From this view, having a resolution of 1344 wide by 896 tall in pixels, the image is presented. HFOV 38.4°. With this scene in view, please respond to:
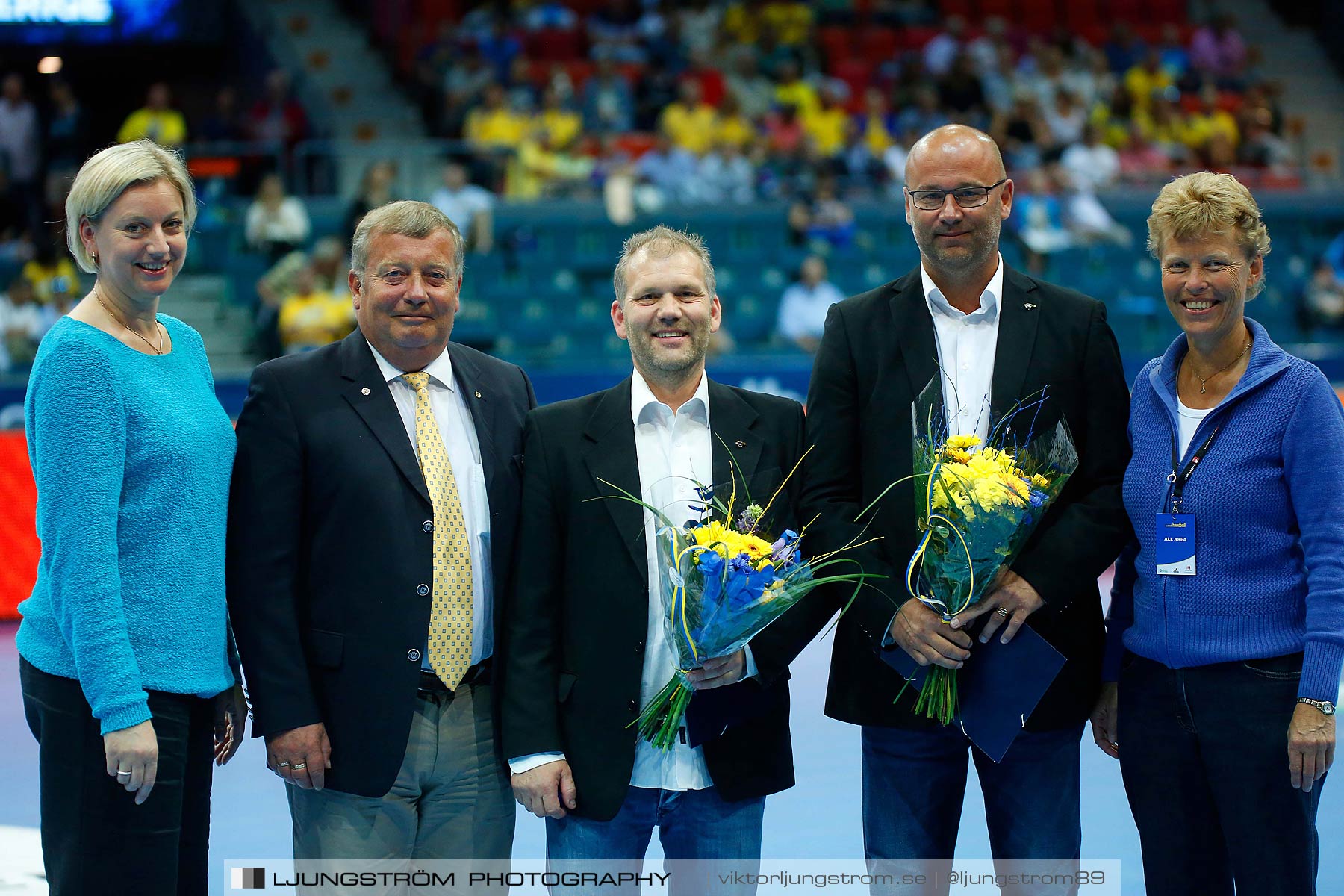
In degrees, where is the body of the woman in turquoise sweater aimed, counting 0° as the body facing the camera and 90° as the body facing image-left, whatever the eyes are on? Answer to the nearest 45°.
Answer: approximately 315°

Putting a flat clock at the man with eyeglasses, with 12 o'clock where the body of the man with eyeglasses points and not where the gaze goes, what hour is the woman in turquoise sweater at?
The woman in turquoise sweater is roughly at 2 o'clock from the man with eyeglasses.

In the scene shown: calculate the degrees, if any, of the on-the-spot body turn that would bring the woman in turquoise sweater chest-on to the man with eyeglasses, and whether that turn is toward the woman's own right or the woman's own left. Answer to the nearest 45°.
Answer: approximately 45° to the woman's own left

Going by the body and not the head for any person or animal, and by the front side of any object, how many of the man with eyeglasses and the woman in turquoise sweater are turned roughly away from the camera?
0

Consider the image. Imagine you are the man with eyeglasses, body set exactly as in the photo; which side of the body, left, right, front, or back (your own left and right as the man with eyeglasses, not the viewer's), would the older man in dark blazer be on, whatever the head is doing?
right

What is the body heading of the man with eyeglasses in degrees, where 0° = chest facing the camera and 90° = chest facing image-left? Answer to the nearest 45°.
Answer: approximately 0°
